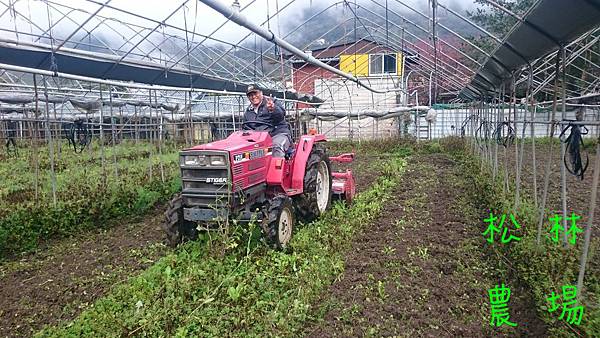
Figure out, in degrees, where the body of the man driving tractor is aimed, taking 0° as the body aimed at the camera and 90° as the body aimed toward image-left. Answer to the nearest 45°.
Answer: approximately 45°

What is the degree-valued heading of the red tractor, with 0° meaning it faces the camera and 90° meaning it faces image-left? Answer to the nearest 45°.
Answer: approximately 45°
